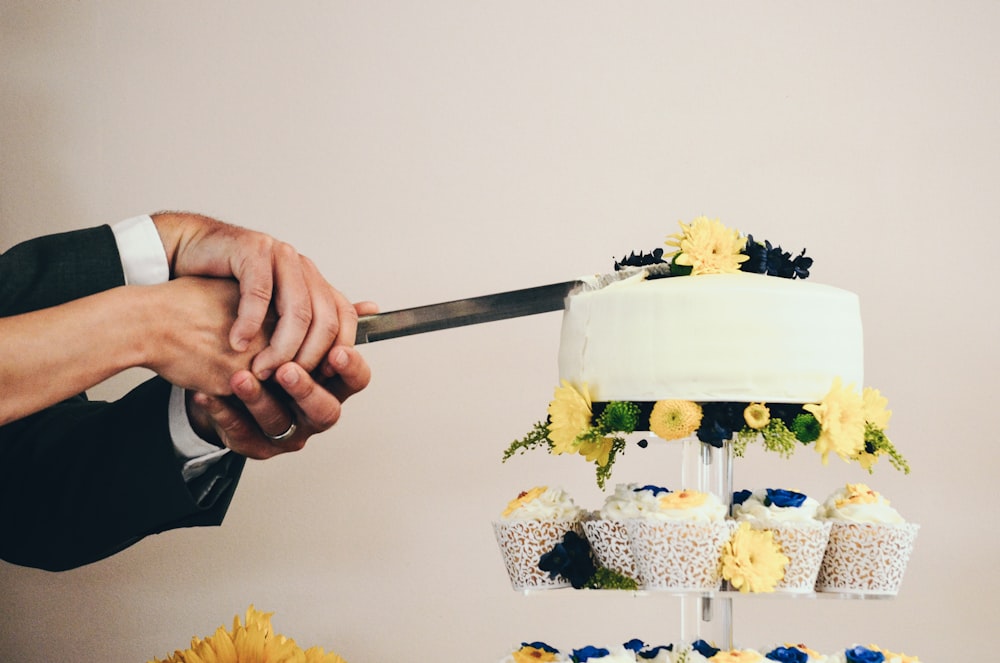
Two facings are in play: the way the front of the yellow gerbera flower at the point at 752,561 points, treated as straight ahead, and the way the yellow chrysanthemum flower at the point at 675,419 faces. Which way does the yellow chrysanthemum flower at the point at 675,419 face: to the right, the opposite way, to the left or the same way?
the same way

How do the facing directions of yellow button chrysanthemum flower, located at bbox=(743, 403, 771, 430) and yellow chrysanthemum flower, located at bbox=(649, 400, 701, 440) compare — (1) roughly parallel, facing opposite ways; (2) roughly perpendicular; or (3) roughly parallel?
roughly parallel

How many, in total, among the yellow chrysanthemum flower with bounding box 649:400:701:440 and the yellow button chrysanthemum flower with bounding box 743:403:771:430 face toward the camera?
2

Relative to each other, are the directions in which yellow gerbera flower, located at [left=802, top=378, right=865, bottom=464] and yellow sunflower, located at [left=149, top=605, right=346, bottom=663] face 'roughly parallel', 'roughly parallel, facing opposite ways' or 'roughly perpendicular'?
roughly parallel

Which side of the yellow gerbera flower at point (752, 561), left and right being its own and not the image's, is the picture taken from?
front

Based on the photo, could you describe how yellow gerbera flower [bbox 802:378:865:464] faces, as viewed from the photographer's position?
facing the viewer and to the right of the viewer

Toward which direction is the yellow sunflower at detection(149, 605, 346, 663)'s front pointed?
toward the camera

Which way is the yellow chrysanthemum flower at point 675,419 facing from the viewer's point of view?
toward the camera

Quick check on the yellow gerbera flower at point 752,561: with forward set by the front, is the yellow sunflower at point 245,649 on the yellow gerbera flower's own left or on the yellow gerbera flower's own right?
on the yellow gerbera flower's own right
